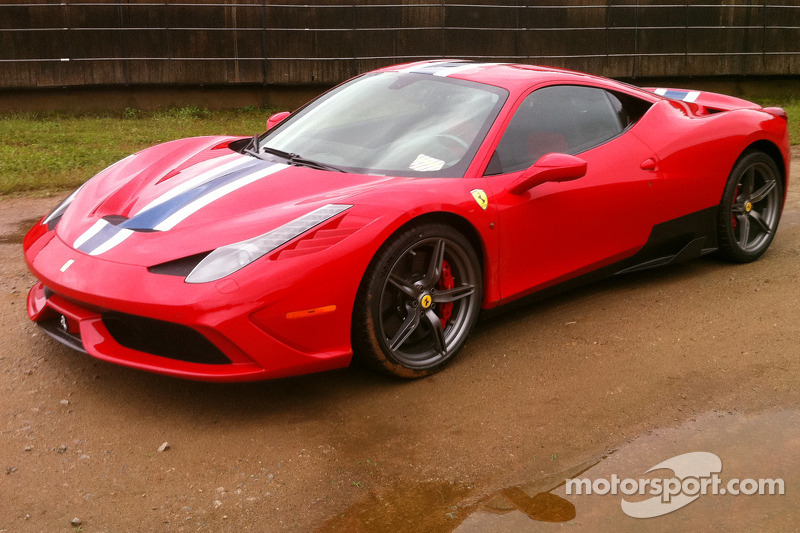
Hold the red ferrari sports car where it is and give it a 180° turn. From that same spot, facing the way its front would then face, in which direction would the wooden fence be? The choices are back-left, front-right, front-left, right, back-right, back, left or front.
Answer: front-left

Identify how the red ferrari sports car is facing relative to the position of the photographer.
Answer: facing the viewer and to the left of the viewer
